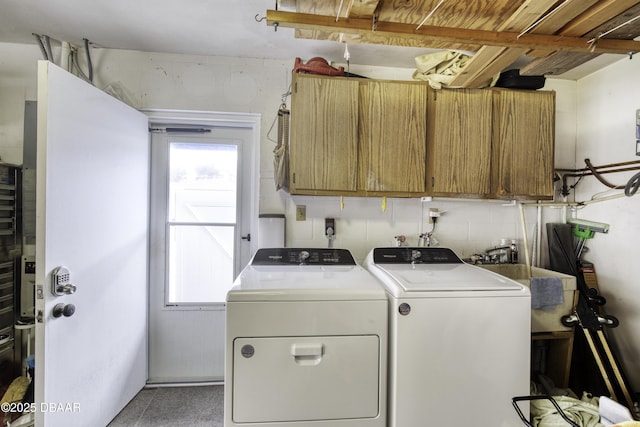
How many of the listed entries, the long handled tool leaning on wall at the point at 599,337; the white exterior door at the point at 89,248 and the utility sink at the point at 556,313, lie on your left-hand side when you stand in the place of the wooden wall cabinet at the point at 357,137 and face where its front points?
2

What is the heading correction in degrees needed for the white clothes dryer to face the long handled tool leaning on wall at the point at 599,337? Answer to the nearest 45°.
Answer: approximately 90° to its left

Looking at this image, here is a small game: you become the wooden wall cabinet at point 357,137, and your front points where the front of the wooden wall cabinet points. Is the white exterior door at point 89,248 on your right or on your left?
on your right

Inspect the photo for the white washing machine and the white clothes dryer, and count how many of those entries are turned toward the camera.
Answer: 2

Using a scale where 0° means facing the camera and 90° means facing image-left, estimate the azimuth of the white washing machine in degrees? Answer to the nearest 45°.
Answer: approximately 0°

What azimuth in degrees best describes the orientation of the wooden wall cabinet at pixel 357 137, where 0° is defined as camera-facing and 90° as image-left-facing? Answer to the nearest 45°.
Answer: approximately 0°

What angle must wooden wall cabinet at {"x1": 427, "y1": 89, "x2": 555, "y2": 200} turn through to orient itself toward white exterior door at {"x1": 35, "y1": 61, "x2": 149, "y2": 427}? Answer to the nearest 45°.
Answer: approximately 45° to its right

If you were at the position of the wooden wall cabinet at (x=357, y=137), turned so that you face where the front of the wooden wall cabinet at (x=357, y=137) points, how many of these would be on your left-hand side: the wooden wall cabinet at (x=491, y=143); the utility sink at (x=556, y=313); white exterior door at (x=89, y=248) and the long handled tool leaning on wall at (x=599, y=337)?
3
